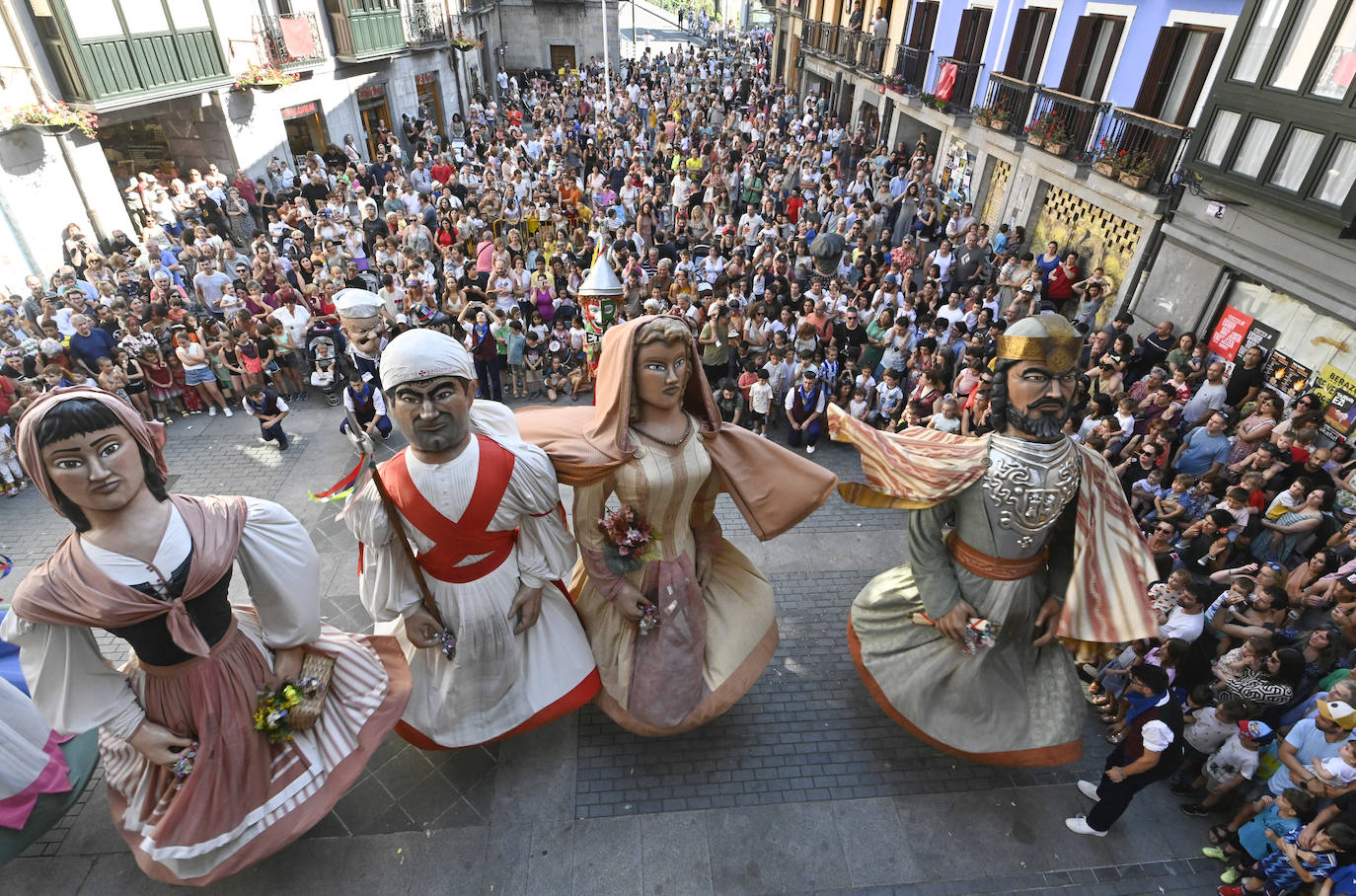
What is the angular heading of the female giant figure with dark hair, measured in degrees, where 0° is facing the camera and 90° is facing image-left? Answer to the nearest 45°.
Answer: approximately 0°

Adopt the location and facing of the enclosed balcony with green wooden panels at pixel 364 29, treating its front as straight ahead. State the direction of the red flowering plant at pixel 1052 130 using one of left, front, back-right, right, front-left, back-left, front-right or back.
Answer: front

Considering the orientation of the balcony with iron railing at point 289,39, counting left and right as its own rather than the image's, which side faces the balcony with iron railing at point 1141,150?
front

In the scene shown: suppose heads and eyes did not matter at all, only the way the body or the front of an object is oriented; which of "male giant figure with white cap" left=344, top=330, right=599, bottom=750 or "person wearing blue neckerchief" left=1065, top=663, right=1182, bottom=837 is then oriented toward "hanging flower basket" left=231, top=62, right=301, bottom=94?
the person wearing blue neckerchief

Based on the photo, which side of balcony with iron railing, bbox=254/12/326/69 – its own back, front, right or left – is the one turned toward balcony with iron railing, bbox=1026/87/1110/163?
front

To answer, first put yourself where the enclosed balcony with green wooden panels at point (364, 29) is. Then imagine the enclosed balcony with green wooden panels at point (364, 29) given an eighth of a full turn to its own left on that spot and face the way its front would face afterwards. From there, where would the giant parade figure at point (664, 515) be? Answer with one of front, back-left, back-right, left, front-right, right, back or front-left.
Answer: right

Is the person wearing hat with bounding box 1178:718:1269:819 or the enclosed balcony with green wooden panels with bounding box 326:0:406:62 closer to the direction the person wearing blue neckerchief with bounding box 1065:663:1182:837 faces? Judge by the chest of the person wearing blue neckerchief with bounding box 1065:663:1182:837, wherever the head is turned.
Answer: the enclosed balcony with green wooden panels

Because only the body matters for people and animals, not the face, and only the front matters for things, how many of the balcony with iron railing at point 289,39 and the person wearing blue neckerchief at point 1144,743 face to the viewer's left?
1

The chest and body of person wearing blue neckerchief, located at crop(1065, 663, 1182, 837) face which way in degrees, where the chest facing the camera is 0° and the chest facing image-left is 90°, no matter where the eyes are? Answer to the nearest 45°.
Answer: approximately 90°

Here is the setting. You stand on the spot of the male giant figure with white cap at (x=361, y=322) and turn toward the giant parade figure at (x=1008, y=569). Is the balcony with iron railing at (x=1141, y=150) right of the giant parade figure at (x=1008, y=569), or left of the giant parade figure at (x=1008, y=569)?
left

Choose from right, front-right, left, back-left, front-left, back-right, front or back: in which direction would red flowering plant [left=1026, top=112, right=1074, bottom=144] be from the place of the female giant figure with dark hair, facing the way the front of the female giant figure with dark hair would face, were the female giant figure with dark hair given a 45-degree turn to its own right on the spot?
back-left

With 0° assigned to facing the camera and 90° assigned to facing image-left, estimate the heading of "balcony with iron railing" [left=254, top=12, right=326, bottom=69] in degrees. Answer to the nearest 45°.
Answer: approximately 315°

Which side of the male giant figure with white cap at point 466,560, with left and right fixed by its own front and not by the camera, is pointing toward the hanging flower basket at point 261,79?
back

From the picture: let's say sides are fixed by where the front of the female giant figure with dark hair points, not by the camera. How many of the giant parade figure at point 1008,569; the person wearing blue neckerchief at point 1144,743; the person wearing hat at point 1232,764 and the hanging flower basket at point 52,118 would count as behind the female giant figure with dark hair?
1

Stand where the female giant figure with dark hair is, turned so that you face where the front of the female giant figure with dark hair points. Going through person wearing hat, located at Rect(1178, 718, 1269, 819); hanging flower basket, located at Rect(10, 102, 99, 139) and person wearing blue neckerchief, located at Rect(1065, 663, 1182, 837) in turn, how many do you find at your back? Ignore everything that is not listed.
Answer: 1

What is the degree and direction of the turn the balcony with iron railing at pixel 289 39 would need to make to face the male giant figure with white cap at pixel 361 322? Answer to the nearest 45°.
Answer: approximately 45° to its right

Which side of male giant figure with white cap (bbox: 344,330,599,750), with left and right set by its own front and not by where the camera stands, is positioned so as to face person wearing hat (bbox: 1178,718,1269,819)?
left

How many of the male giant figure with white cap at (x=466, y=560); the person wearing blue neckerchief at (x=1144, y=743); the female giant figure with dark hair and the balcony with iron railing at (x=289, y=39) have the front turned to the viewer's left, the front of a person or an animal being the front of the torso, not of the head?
1
